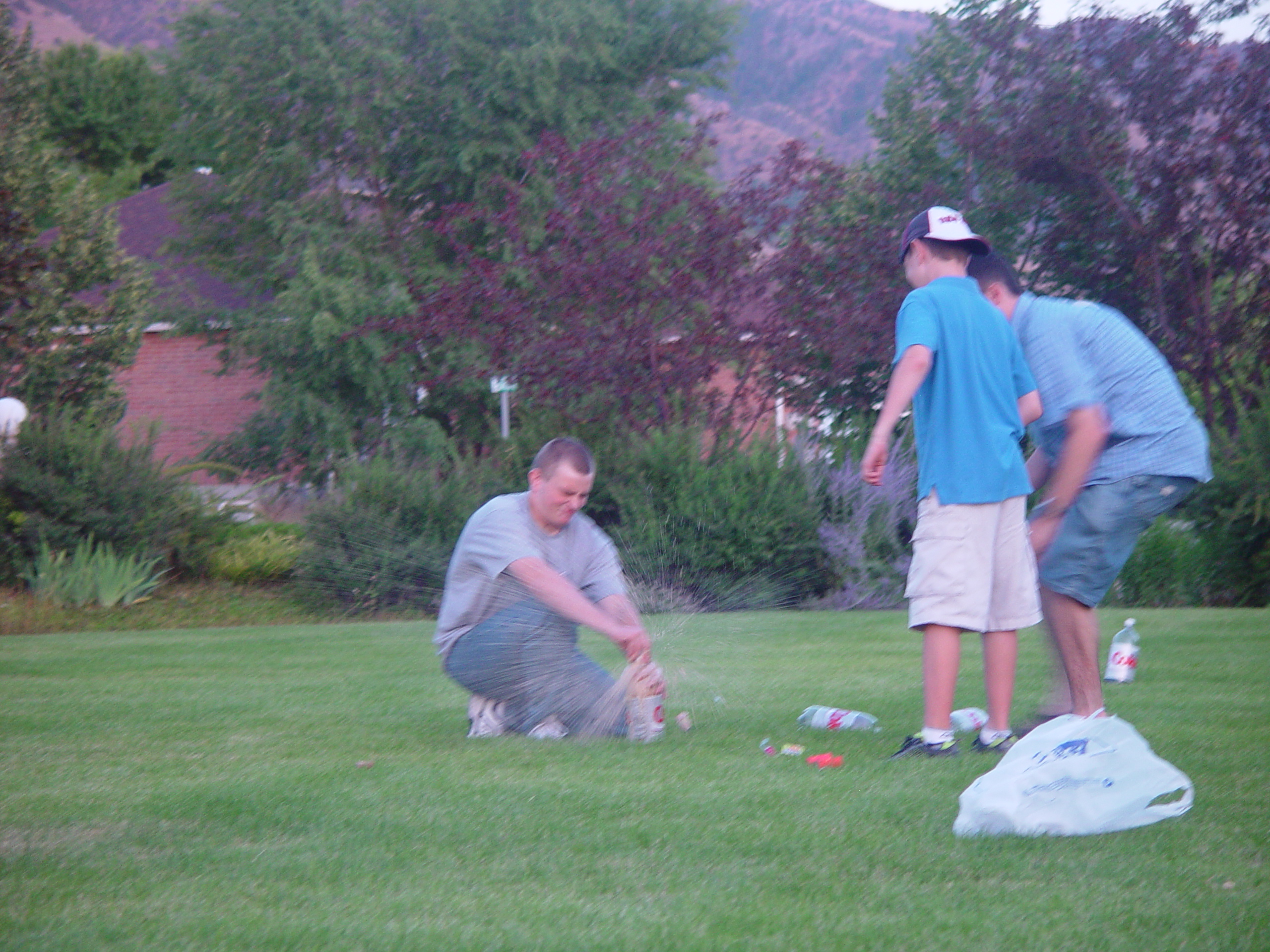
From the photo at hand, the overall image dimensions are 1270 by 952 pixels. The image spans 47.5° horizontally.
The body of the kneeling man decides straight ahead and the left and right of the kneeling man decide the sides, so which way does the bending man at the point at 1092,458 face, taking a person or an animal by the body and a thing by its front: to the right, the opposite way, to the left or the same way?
the opposite way

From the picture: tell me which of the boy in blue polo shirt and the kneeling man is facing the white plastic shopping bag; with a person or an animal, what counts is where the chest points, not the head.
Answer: the kneeling man

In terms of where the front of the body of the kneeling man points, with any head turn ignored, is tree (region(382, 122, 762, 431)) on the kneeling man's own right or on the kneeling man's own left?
on the kneeling man's own left

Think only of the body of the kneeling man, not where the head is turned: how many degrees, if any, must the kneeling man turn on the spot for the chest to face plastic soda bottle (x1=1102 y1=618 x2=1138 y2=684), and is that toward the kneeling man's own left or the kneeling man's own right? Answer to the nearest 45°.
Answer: approximately 90° to the kneeling man's own left

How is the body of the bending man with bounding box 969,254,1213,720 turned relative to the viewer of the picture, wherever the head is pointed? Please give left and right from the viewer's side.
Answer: facing to the left of the viewer

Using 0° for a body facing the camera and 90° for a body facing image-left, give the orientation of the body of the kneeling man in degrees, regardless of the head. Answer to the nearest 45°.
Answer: approximately 315°

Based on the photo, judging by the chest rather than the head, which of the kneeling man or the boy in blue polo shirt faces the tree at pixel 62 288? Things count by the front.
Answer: the boy in blue polo shirt

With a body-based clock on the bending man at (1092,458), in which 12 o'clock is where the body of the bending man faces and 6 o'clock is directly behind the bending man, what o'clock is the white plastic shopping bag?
The white plastic shopping bag is roughly at 9 o'clock from the bending man.

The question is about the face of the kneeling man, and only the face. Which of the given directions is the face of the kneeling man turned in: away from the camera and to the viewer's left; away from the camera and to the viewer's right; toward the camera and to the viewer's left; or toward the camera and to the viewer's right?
toward the camera and to the viewer's right

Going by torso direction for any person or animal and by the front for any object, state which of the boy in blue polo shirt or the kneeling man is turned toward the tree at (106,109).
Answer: the boy in blue polo shirt

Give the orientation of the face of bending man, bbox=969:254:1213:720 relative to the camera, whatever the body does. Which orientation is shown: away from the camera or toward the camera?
away from the camera

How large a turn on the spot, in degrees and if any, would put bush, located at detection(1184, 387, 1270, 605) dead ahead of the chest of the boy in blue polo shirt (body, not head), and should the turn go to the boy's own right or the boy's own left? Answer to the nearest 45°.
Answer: approximately 45° to the boy's own right

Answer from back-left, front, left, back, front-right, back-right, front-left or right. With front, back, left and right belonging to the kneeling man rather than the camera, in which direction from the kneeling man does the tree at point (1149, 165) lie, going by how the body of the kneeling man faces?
left

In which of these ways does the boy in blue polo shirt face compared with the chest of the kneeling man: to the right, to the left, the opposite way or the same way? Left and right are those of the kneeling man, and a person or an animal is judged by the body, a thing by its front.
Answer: the opposite way

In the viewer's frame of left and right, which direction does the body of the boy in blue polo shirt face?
facing away from the viewer and to the left of the viewer
